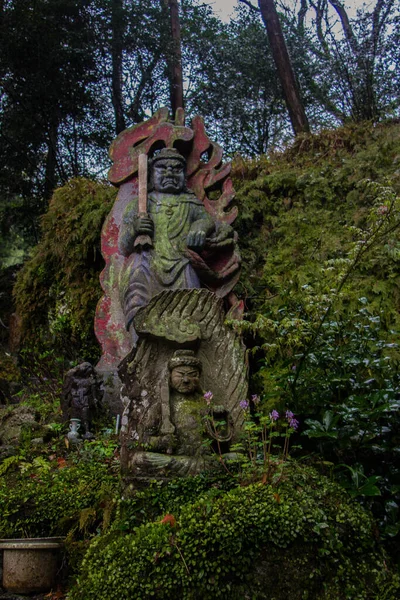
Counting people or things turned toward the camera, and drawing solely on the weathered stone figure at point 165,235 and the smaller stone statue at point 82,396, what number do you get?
2

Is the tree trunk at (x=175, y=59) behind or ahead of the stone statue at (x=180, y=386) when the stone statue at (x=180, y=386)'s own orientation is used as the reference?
behind

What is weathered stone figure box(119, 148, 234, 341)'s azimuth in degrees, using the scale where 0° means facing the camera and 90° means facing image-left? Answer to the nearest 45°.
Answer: approximately 0°

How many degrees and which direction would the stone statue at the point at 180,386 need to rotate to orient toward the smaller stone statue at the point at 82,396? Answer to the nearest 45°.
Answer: approximately 135° to its right

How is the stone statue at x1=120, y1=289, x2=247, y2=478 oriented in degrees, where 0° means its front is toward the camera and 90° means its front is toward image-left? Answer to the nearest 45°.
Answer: approximately 0°

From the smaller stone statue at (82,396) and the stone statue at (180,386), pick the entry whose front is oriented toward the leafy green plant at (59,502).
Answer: the smaller stone statue
